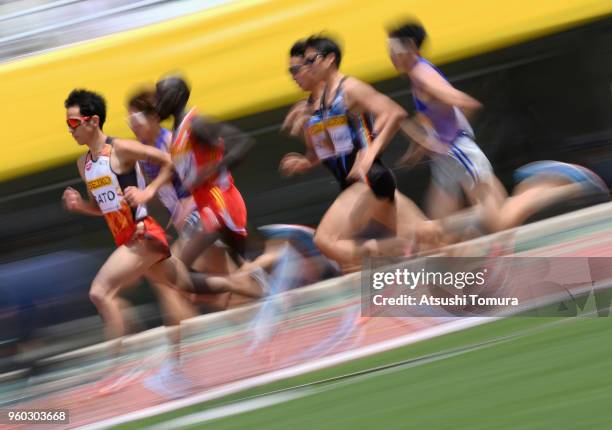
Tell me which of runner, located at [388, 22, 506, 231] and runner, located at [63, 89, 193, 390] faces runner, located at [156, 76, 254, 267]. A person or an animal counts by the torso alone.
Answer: runner, located at [388, 22, 506, 231]

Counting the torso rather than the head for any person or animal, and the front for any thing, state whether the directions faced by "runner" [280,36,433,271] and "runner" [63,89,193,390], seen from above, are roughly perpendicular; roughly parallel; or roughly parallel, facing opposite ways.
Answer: roughly parallel

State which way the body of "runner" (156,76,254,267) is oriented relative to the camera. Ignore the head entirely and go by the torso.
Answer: to the viewer's left

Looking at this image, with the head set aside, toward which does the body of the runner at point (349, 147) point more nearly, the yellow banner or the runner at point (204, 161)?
the runner

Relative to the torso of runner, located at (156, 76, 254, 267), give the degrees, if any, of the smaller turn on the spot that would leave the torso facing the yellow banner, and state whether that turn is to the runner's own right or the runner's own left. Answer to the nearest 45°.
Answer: approximately 90° to the runner's own right

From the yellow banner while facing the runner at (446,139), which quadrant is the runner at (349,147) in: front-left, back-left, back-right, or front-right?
front-right

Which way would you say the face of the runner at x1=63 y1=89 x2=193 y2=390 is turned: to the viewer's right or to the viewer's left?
to the viewer's left

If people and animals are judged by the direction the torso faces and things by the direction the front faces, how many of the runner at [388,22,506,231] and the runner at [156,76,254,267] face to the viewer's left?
2

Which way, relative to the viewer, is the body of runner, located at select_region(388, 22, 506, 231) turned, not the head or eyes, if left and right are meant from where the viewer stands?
facing to the left of the viewer

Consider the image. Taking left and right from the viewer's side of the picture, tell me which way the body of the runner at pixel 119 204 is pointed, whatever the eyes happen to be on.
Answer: facing the viewer and to the left of the viewer
